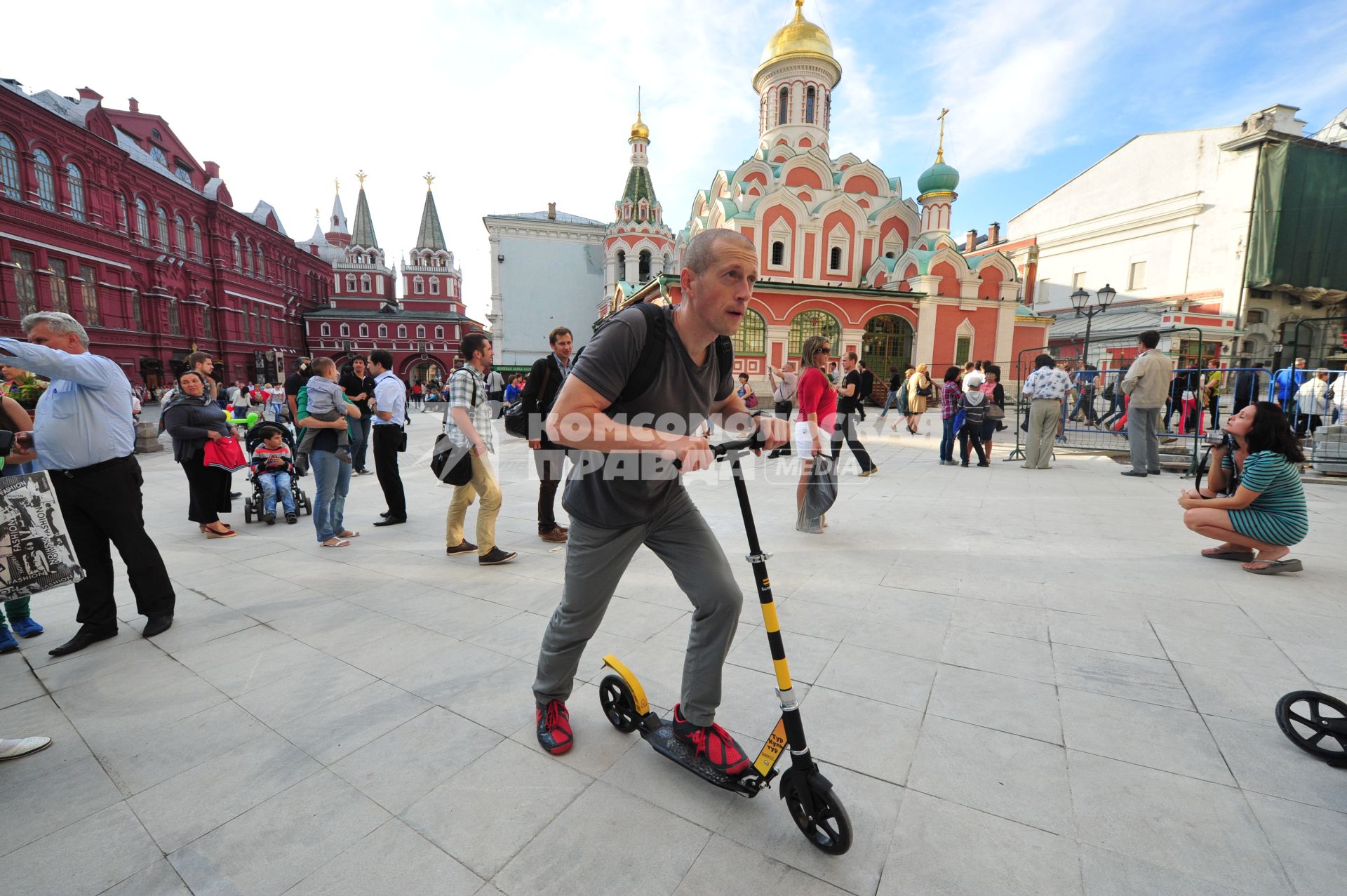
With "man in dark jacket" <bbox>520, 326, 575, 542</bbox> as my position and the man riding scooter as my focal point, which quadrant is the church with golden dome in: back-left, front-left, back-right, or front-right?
back-left

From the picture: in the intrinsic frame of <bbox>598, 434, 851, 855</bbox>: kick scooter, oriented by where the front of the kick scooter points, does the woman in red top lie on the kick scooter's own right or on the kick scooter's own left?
on the kick scooter's own left

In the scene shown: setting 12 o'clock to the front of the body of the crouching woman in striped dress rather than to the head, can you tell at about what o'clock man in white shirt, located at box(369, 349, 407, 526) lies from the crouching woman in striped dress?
The man in white shirt is roughly at 11 o'clock from the crouching woman in striped dress.

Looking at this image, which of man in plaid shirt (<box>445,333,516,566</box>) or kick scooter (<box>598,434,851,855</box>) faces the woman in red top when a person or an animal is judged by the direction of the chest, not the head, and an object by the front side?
the man in plaid shirt

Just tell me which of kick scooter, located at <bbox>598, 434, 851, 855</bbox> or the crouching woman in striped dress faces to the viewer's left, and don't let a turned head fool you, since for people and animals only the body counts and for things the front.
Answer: the crouching woman in striped dress

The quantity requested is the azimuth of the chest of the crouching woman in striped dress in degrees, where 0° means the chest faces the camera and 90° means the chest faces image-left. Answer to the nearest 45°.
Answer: approximately 90°

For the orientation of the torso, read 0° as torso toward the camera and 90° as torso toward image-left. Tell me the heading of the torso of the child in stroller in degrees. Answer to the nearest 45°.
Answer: approximately 0°

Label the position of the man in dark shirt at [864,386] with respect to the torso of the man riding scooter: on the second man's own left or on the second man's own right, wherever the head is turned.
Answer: on the second man's own left

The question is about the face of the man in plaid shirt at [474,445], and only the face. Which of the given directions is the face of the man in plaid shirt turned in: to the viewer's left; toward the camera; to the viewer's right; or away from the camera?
to the viewer's right
